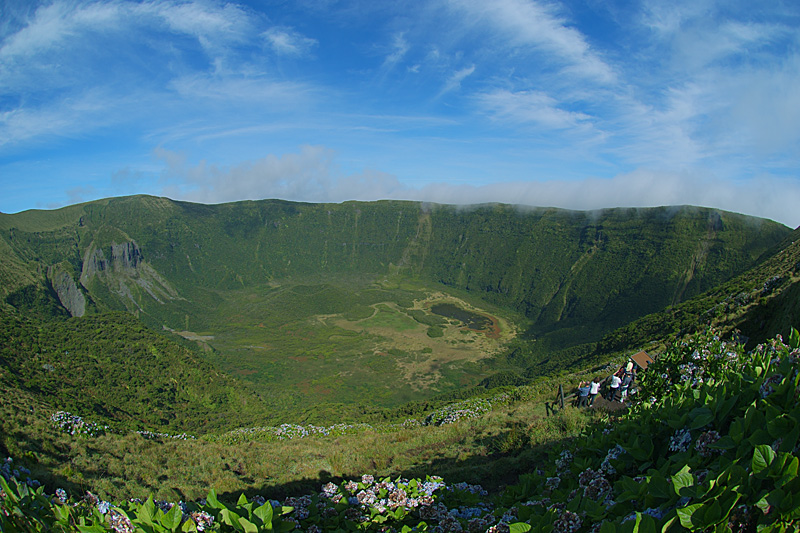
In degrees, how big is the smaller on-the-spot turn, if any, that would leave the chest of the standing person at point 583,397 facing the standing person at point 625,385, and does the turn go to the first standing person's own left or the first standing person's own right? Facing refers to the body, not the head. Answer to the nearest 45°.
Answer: approximately 135° to the first standing person's own right

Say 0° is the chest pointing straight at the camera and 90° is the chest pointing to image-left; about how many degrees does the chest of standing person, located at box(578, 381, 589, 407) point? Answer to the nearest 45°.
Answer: approximately 180°
